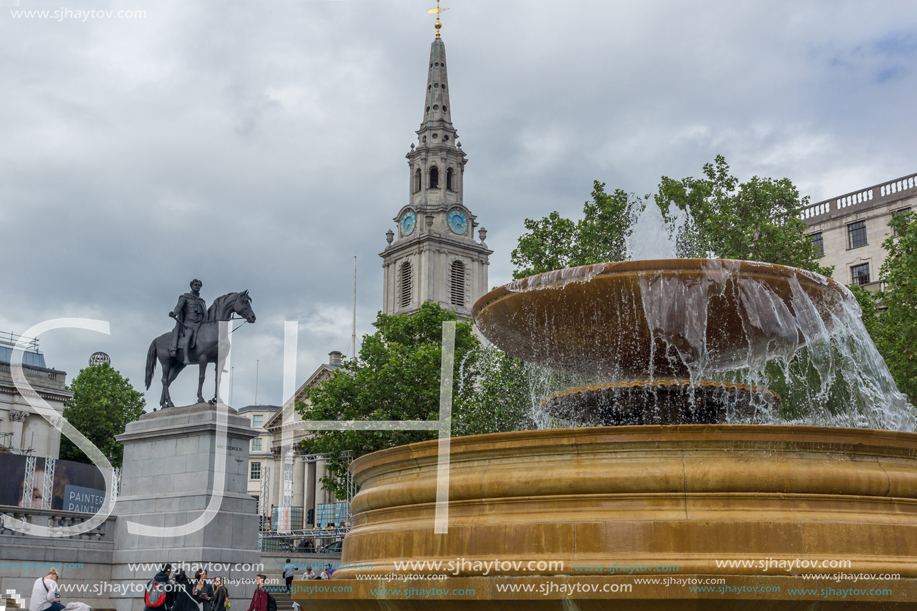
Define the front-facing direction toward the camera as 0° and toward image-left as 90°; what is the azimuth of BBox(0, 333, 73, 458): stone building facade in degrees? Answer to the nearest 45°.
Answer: approximately 315°

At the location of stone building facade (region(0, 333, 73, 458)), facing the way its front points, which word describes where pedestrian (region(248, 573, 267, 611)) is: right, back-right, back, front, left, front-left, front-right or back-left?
front-right

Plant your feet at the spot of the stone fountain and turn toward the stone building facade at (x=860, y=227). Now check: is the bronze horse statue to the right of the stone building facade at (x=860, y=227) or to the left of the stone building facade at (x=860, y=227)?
left

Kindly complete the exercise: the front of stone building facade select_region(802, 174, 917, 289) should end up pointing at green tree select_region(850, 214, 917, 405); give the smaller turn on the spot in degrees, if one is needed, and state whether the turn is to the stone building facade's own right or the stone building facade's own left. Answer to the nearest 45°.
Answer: approximately 45° to the stone building facade's own left

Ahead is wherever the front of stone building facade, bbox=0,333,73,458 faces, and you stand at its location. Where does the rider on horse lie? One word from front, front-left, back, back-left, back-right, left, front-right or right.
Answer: front-right

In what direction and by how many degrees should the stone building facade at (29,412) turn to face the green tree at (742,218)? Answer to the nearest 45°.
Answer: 0° — it already faces it

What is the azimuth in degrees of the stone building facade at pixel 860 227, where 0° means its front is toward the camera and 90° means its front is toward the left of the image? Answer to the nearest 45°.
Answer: approximately 45°
